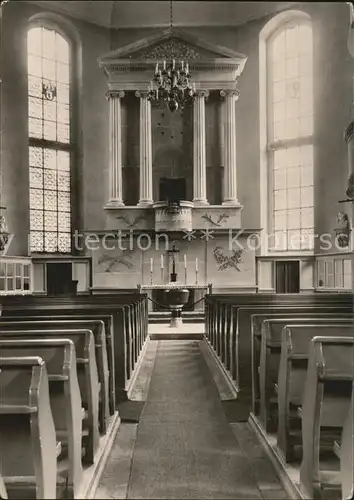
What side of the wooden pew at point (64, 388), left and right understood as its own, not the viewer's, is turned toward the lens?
back

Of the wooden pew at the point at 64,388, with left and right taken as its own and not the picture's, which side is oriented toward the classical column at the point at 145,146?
front

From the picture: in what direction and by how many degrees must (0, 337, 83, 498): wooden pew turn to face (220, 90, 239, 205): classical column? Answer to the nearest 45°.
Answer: approximately 45° to its right

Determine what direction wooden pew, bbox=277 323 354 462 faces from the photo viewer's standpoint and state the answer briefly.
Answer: facing away from the viewer

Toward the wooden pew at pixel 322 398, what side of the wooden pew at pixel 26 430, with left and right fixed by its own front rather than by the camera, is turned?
right

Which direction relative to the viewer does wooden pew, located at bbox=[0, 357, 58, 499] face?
away from the camera

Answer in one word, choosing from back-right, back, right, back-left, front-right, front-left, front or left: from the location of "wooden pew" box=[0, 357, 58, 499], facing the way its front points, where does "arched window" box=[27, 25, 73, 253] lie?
front

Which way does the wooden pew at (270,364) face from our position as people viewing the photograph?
facing away from the viewer

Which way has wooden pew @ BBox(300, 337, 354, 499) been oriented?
away from the camera

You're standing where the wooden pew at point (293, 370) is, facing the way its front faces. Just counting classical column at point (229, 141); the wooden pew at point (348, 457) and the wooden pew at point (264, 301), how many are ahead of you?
2

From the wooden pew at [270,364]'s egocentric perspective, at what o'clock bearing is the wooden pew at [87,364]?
the wooden pew at [87,364] is roughly at 8 o'clock from the wooden pew at [270,364].

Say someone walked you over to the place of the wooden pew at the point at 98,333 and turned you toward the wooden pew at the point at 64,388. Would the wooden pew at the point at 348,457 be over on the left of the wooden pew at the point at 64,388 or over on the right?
left
